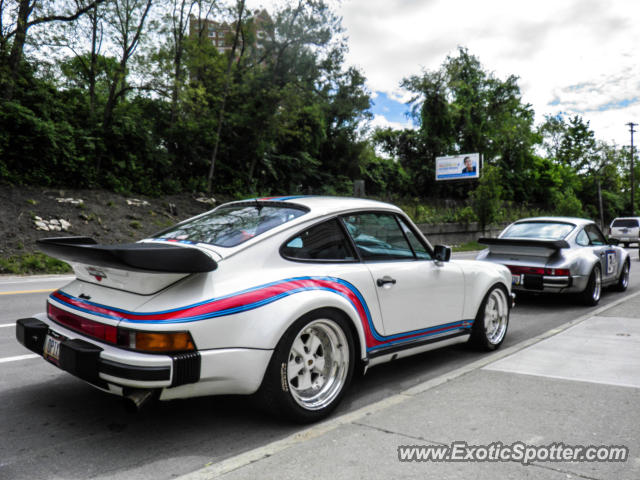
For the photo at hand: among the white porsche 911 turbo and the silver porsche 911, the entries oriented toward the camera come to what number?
0

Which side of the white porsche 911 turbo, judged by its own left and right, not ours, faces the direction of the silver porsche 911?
front

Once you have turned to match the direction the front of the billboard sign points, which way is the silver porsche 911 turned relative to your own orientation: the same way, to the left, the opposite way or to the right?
the opposite way

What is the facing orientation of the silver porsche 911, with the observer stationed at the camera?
facing away from the viewer and to the right of the viewer

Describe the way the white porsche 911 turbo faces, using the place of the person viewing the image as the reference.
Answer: facing away from the viewer and to the right of the viewer

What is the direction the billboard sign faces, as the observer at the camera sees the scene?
facing the viewer and to the left of the viewer

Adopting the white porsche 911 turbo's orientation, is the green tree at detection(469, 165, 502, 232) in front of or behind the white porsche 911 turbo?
in front

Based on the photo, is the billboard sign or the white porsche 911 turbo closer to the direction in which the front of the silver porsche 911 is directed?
the billboard sign

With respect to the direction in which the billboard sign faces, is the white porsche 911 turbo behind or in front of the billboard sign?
in front

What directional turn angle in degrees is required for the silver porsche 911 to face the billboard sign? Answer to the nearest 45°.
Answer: approximately 45° to its left

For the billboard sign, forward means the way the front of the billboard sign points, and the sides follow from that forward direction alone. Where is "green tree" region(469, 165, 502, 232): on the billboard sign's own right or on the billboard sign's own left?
on the billboard sign's own left

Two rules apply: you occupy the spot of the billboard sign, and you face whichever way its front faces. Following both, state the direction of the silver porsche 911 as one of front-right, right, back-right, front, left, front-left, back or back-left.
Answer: front-left

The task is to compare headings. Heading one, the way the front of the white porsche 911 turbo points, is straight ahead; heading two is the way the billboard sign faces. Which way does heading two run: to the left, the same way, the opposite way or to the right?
the opposite way

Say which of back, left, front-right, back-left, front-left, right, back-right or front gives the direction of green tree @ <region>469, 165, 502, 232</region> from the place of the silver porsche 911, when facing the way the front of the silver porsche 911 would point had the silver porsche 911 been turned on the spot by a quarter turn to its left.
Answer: front-right
